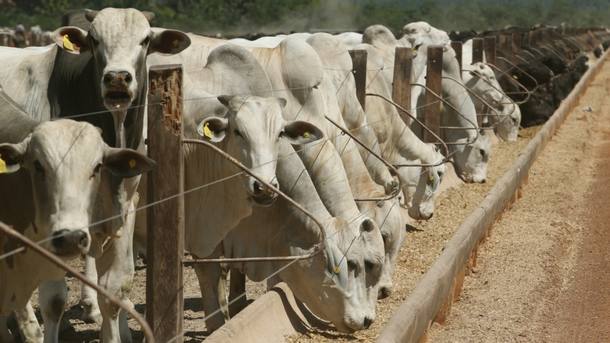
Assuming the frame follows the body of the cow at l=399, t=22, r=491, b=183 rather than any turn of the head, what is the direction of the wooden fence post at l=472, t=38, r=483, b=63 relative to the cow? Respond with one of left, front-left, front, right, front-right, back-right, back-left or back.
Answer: back-left

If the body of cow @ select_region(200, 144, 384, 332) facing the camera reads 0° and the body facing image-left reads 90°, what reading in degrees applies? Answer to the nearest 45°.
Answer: approximately 315°

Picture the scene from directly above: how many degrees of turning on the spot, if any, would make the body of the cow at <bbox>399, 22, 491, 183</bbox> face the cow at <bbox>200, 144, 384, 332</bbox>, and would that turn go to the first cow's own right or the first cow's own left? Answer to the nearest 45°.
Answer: approximately 45° to the first cow's own right

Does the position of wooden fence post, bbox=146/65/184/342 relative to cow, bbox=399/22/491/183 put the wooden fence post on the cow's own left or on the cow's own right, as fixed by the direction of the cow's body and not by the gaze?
on the cow's own right

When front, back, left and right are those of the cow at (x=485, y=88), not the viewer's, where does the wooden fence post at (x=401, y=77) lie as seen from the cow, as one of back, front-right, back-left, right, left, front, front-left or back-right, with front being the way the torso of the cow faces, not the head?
front-right

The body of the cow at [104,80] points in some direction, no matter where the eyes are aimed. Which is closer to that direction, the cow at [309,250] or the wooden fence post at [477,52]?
the cow

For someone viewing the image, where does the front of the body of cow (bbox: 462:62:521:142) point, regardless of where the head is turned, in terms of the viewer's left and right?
facing the viewer and to the right of the viewer

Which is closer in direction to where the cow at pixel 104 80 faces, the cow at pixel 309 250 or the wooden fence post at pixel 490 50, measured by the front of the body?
the cow

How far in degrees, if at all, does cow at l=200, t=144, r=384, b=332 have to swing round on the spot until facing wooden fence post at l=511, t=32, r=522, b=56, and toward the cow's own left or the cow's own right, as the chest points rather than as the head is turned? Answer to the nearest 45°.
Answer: approximately 135° to the cow's own left

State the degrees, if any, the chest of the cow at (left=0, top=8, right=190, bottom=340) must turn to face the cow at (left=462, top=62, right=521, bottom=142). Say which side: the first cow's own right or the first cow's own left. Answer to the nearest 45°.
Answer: approximately 90° to the first cow's own left
